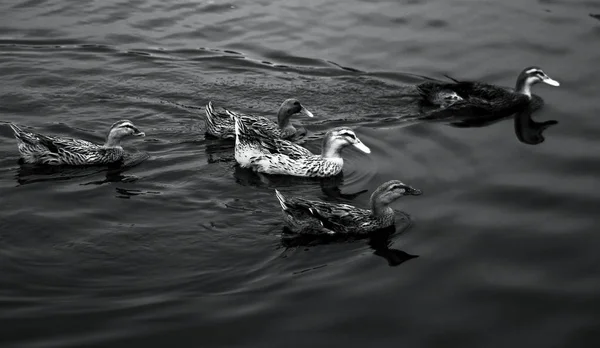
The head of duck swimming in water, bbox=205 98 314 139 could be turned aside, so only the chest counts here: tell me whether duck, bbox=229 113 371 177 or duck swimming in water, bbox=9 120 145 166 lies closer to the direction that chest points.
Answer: the duck

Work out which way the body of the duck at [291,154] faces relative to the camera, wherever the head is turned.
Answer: to the viewer's right

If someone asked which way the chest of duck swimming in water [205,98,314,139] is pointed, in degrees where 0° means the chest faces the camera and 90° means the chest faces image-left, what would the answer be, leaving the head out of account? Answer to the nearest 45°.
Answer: approximately 270°

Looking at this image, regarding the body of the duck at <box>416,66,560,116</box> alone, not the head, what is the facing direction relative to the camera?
to the viewer's right

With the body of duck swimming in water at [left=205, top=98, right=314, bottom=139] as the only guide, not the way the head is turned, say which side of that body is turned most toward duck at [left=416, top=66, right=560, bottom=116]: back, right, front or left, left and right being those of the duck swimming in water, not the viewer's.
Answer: front

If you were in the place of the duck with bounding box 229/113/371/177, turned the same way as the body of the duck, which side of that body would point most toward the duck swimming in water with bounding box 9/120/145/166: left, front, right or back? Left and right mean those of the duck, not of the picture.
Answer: back

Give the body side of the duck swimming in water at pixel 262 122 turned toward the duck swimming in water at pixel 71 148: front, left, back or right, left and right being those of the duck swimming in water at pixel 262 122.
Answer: back

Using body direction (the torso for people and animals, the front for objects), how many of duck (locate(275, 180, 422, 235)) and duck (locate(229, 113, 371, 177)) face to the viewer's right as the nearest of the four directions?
2

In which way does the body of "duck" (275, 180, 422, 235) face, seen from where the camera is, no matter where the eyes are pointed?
to the viewer's right

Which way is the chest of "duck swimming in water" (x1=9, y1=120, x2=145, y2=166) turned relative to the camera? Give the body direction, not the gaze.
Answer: to the viewer's right

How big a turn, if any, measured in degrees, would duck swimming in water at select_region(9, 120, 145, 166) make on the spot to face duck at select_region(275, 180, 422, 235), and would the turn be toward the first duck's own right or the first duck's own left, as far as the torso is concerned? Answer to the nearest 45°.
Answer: approximately 45° to the first duck's own right

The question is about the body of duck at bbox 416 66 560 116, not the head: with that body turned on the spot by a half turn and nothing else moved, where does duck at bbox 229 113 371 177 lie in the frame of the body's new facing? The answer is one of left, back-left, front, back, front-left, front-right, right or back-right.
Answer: front-left
